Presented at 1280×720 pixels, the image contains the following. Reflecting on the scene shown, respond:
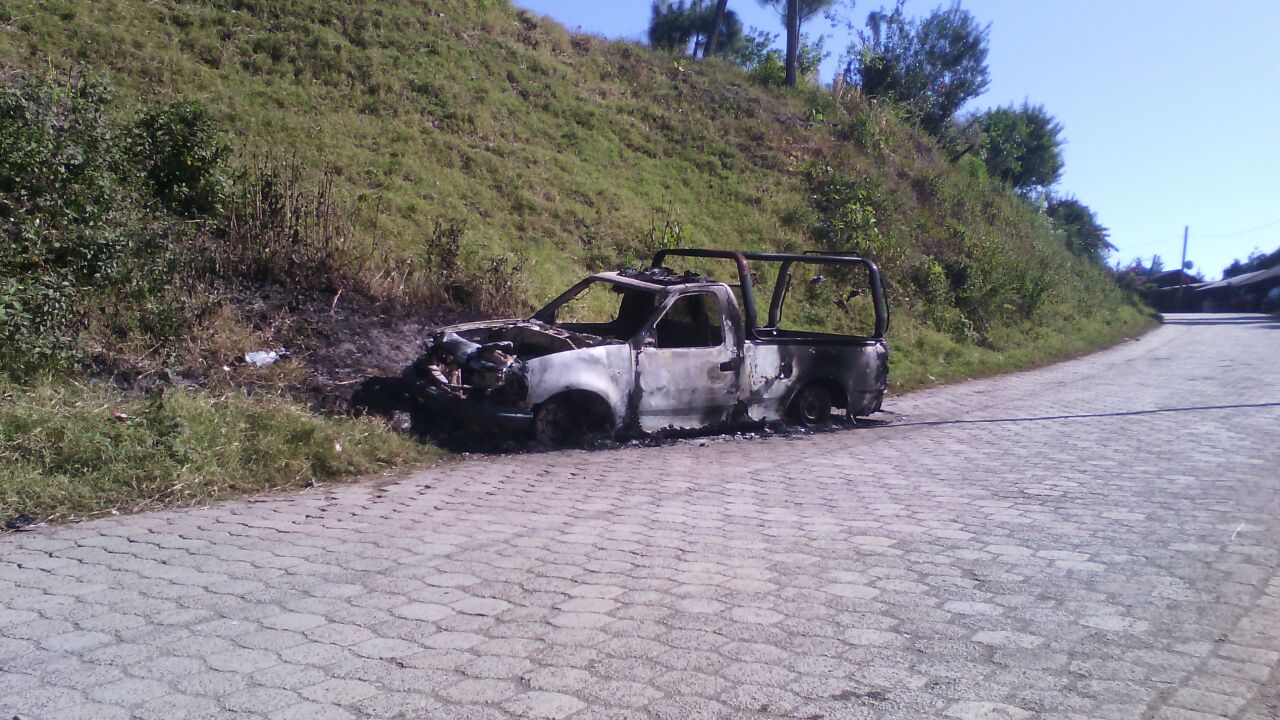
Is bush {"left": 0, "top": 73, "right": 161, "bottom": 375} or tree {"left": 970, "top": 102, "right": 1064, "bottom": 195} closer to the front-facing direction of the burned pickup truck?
the bush

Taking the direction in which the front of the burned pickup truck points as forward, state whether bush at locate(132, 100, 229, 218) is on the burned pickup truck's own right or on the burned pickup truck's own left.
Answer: on the burned pickup truck's own right

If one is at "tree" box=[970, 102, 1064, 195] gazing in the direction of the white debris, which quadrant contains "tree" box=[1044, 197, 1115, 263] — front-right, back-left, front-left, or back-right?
back-left

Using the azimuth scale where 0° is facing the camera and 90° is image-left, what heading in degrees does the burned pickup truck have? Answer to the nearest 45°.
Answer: approximately 45°

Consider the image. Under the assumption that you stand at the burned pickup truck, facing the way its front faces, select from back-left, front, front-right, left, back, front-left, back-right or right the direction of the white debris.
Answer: front-right

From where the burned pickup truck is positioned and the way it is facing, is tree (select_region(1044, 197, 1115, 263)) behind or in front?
behind

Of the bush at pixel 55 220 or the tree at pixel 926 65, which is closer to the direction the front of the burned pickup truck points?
the bush

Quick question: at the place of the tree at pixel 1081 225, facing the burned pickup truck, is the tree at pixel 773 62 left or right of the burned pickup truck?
right

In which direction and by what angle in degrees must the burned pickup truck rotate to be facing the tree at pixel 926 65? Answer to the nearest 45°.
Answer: approximately 135° to its right

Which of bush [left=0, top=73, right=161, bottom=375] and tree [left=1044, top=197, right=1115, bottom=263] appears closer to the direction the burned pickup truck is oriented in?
the bush

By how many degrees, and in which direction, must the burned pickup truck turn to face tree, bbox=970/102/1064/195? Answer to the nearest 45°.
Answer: approximately 180°
